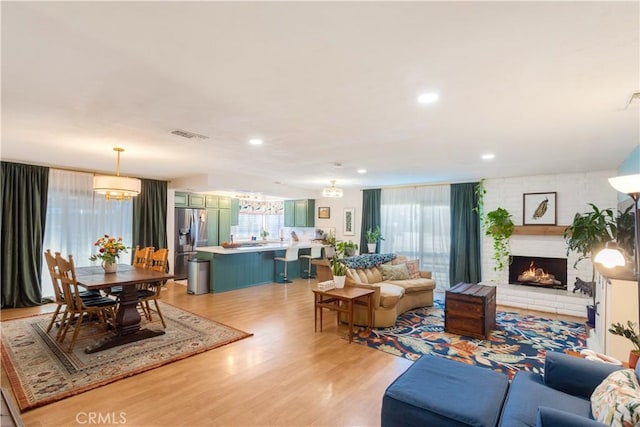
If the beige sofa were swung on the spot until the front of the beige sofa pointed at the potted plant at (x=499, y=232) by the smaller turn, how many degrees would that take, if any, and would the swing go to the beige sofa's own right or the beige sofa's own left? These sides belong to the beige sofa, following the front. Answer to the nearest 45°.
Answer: approximately 90° to the beige sofa's own left

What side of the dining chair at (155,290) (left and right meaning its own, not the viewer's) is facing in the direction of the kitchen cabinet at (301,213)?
back

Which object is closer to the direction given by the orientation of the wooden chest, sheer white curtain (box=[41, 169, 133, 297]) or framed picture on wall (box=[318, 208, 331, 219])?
the sheer white curtain

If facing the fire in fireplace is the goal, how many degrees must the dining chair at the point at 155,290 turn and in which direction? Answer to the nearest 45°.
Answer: approximately 135° to its left

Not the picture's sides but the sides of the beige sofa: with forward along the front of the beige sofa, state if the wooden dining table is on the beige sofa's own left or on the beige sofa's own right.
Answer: on the beige sofa's own right

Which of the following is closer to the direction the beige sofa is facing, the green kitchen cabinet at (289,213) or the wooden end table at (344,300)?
the wooden end table

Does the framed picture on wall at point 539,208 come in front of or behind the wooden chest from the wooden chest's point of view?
behind

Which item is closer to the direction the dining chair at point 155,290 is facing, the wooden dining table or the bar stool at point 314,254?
the wooden dining table

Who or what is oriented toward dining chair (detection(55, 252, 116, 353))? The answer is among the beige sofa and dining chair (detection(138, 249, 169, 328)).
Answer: dining chair (detection(138, 249, 169, 328))

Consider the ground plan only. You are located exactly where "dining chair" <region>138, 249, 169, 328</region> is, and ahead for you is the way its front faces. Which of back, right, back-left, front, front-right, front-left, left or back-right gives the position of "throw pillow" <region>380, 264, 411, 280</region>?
back-left

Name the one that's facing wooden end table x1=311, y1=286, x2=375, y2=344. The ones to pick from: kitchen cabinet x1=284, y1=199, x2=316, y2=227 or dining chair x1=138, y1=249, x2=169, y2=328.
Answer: the kitchen cabinet

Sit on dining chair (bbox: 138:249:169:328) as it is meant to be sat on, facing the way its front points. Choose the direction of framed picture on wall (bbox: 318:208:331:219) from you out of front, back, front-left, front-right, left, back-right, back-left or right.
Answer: back

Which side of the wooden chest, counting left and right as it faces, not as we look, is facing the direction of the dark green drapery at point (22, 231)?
right

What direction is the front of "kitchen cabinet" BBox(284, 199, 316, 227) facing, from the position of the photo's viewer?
facing the viewer
